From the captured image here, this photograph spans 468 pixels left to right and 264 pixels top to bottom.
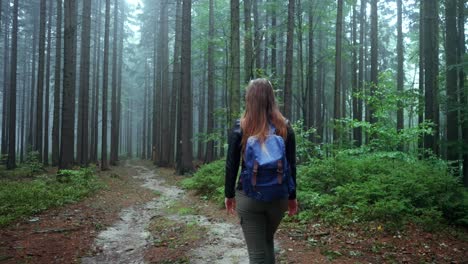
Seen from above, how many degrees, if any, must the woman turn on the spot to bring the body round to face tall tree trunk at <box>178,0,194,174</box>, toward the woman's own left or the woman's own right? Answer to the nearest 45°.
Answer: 0° — they already face it

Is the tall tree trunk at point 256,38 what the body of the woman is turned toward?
yes

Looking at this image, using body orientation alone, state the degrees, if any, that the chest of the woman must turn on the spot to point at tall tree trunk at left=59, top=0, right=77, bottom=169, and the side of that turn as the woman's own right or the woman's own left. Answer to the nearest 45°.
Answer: approximately 45° to the woman's own left

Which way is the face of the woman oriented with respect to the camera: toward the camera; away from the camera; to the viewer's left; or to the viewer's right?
away from the camera

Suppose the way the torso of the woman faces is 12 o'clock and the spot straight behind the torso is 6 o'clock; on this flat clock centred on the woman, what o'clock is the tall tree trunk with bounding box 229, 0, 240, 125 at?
The tall tree trunk is roughly at 12 o'clock from the woman.

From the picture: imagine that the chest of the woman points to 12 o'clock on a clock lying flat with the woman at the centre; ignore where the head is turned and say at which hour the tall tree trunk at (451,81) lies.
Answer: The tall tree trunk is roughly at 1 o'clock from the woman.

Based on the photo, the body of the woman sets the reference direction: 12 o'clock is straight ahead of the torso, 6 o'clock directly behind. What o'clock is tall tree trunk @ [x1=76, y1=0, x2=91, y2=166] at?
The tall tree trunk is roughly at 11 o'clock from the woman.

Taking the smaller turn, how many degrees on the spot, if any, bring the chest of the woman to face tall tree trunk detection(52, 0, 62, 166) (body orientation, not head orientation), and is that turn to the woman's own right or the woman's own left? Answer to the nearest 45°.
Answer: approximately 45° to the woman's own left

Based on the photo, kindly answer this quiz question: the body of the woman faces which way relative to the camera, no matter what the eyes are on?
away from the camera
